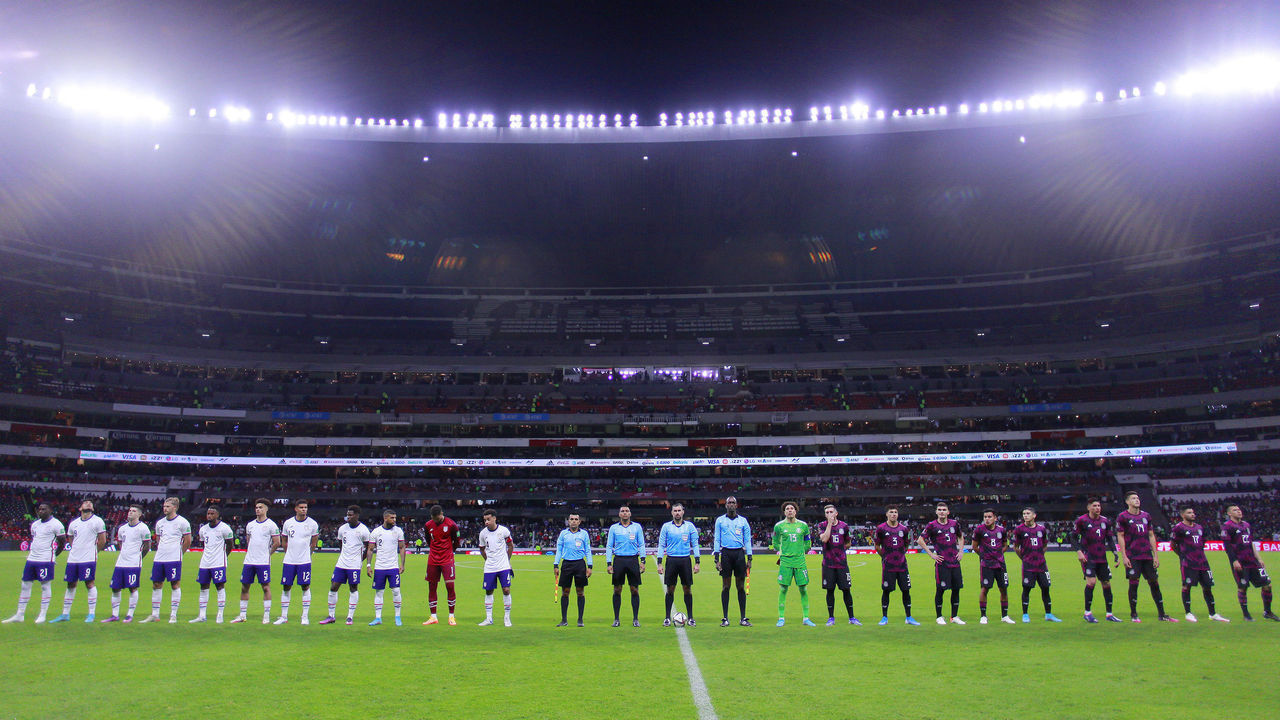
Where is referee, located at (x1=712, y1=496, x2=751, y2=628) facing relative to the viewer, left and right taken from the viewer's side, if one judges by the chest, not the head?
facing the viewer

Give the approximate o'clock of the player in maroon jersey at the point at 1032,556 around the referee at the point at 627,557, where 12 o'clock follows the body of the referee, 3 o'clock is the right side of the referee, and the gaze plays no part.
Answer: The player in maroon jersey is roughly at 9 o'clock from the referee.

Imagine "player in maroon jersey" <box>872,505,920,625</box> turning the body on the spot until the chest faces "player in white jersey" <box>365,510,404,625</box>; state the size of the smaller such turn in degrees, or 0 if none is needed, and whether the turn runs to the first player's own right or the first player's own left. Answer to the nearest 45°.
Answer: approximately 90° to the first player's own right

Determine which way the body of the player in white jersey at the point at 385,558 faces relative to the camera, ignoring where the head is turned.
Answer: toward the camera

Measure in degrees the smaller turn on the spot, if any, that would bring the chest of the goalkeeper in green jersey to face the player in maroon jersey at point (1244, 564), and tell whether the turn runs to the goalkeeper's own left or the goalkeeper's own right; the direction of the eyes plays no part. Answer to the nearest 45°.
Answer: approximately 90° to the goalkeeper's own left

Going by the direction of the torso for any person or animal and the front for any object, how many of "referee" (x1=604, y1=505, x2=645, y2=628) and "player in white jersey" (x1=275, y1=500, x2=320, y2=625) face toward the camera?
2

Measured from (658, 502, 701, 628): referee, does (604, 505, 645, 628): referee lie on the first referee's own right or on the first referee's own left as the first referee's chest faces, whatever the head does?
on the first referee's own right

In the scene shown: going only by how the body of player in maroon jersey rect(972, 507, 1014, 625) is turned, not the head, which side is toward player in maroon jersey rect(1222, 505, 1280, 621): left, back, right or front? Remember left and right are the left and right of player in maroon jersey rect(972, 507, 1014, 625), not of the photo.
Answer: left

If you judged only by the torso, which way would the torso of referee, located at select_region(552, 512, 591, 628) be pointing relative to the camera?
toward the camera

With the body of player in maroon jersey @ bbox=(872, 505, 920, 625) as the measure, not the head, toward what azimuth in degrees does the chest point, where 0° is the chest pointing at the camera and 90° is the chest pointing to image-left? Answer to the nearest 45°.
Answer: approximately 0°

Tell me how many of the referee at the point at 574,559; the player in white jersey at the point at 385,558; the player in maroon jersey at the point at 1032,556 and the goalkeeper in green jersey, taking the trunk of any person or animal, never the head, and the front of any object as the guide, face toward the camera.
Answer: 4
